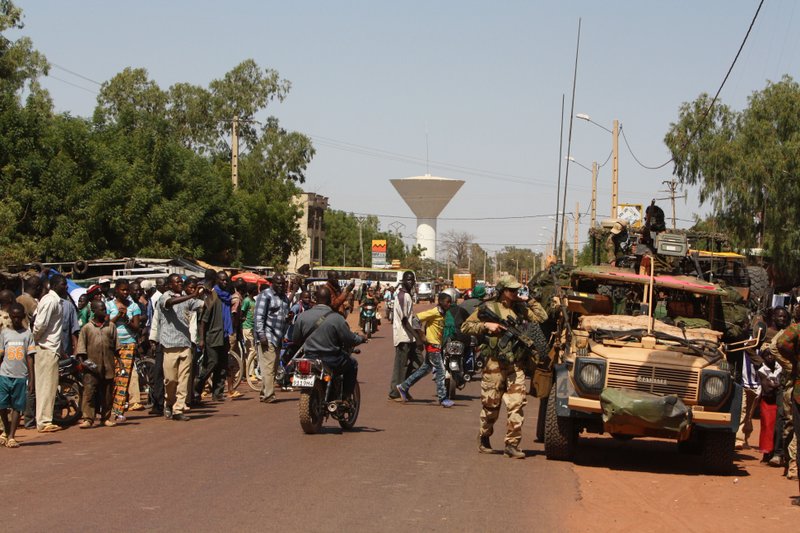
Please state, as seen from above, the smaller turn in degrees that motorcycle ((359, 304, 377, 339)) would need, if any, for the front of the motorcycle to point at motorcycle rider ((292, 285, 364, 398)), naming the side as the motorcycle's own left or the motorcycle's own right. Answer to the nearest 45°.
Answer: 0° — it already faces them

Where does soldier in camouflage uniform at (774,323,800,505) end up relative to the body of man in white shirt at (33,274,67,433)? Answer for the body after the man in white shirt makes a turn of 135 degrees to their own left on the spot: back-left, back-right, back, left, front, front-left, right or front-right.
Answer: back

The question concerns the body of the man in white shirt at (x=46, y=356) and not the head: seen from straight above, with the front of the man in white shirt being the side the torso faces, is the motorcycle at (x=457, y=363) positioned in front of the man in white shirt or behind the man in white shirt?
in front

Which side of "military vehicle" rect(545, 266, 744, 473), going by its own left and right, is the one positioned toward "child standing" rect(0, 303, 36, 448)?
right

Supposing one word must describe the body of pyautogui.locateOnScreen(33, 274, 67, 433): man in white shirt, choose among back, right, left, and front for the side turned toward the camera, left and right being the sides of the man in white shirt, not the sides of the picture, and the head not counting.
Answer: right

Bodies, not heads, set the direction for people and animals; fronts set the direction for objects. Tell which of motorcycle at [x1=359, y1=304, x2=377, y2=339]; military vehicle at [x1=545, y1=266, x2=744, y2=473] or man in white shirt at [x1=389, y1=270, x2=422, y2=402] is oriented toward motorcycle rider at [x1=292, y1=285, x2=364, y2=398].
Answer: the motorcycle

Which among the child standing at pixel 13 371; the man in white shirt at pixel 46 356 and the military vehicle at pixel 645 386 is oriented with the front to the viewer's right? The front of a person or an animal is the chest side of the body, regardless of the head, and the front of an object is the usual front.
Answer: the man in white shirt

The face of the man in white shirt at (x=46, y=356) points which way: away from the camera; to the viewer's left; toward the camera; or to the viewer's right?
to the viewer's right

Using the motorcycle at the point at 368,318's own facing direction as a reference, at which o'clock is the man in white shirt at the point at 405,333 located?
The man in white shirt is roughly at 12 o'clock from the motorcycle.

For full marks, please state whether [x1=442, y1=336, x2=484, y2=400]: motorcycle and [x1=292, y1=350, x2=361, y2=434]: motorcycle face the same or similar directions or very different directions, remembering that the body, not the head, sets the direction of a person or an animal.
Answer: very different directions

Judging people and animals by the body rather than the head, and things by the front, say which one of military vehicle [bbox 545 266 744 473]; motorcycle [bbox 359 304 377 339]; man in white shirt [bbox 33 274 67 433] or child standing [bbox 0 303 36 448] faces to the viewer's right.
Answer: the man in white shirt
